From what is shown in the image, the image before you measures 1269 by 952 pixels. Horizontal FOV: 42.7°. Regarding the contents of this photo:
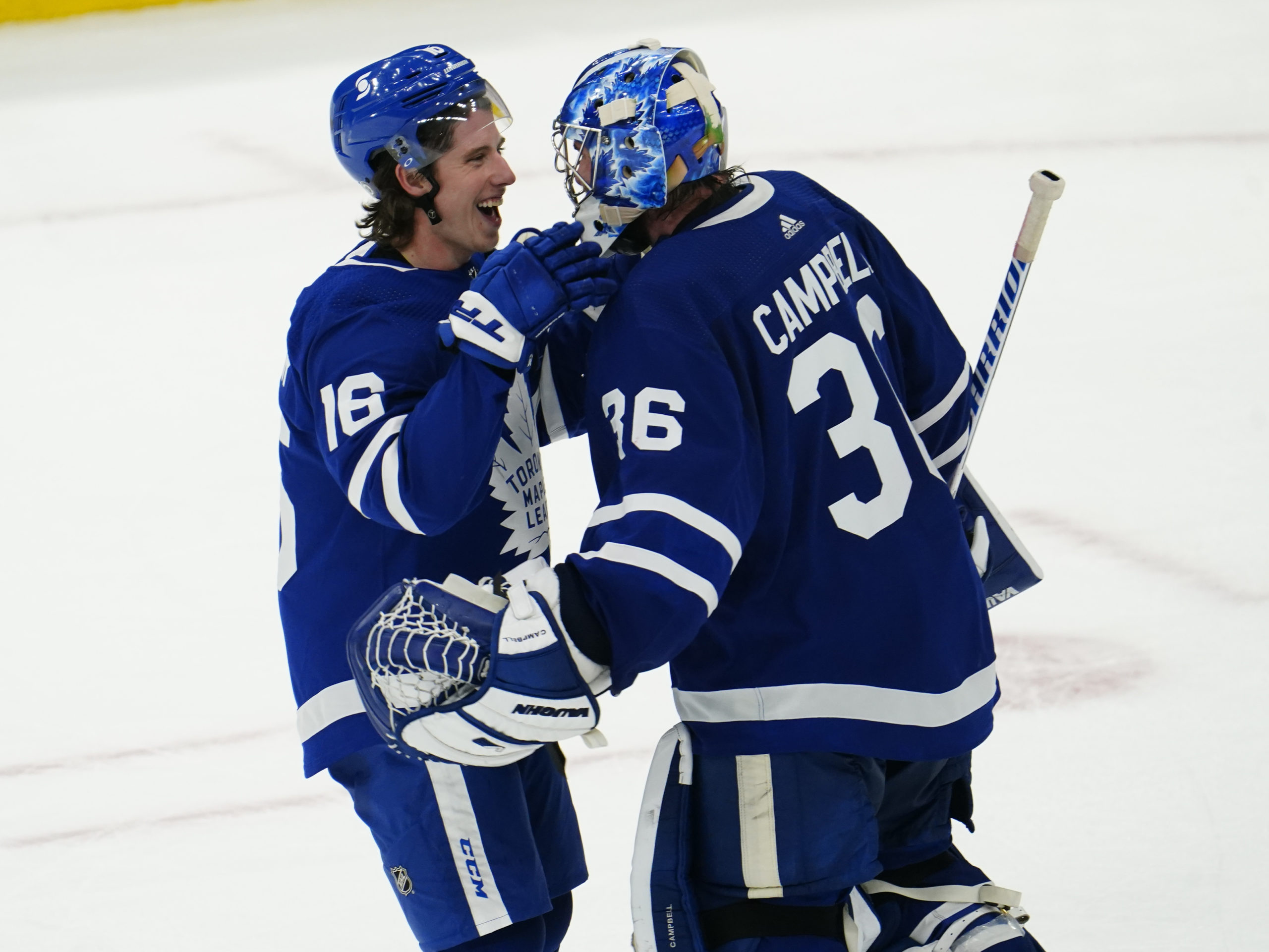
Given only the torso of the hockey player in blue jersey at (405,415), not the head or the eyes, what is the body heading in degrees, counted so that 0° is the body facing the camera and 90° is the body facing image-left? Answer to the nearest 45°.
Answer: approximately 270°

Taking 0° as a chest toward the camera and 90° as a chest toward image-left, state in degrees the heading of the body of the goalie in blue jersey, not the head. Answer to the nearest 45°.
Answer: approximately 135°

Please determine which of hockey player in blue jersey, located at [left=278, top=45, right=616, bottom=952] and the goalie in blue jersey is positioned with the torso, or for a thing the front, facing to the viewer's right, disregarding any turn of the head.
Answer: the hockey player in blue jersey

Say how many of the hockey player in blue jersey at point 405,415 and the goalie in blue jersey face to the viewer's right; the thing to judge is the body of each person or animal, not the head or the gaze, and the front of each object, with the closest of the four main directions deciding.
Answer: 1

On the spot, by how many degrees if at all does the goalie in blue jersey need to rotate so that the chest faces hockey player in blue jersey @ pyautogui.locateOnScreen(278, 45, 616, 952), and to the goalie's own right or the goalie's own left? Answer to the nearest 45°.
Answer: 0° — they already face them
